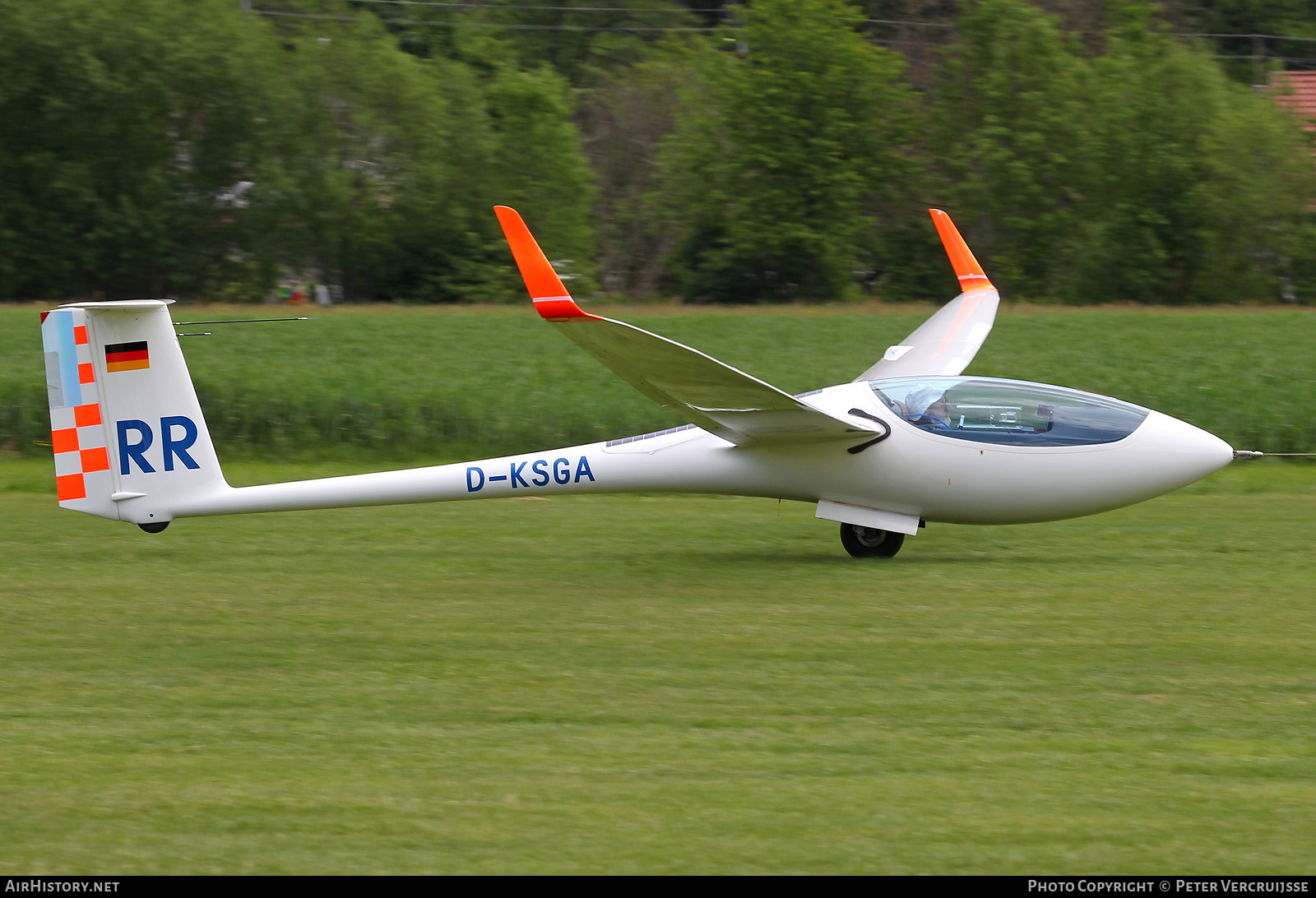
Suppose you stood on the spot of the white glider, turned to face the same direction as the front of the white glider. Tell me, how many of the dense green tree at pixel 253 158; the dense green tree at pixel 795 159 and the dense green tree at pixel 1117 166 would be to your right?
0

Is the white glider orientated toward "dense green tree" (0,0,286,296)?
no

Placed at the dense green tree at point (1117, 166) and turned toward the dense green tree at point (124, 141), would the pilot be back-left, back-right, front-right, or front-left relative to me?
front-left

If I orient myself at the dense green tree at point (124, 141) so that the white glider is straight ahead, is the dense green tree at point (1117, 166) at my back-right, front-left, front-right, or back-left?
front-left

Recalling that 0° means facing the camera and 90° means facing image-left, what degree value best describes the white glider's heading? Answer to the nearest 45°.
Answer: approximately 270°

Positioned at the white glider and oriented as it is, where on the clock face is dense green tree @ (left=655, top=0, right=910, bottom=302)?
The dense green tree is roughly at 9 o'clock from the white glider.

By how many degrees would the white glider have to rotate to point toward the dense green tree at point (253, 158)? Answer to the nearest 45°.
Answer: approximately 90° to its left

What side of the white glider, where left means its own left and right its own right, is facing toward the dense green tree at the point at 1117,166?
left

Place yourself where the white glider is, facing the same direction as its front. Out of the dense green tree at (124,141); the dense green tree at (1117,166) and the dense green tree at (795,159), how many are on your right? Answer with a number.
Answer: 0

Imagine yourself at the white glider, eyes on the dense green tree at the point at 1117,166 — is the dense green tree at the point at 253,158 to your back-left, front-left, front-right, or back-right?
front-left
